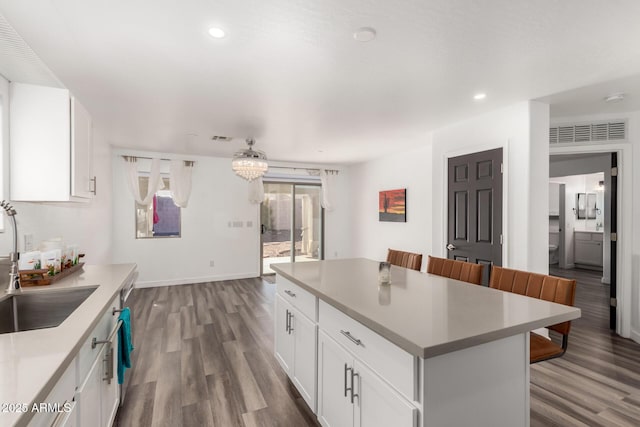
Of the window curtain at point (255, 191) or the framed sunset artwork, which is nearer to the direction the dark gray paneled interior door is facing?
the window curtain

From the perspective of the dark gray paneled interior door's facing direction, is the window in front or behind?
in front

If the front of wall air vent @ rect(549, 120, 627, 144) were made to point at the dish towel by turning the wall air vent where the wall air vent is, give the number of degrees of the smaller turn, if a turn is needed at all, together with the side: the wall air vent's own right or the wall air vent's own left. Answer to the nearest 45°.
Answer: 0° — it already faces it

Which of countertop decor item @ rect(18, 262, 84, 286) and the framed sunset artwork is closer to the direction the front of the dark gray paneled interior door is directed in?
the countertop decor item

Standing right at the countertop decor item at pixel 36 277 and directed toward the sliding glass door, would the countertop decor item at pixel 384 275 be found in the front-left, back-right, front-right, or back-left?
front-right

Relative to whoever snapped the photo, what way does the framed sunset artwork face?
facing the viewer and to the left of the viewer

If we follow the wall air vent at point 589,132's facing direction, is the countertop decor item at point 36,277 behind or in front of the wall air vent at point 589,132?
in front

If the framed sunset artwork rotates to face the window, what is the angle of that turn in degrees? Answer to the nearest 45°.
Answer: approximately 45° to its right

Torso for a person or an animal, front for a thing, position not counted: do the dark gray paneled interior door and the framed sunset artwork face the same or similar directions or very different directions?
same or similar directions

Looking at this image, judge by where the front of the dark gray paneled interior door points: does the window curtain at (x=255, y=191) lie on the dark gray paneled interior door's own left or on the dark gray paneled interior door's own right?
on the dark gray paneled interior door's own right

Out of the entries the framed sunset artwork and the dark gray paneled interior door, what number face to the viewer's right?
0

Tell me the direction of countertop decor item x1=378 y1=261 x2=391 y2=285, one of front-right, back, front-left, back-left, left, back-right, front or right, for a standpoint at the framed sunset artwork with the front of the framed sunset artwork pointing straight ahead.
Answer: front-left

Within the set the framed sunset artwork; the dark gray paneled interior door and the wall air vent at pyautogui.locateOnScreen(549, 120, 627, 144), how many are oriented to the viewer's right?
0

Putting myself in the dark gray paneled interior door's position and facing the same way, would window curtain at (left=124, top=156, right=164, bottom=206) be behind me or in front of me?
in front
